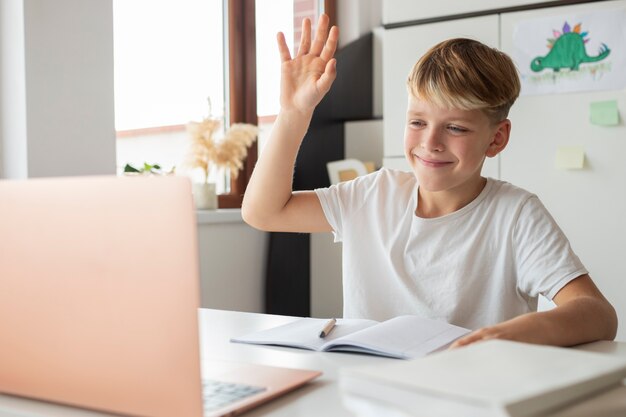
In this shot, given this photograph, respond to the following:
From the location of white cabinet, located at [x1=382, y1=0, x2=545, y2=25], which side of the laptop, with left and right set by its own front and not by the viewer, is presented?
front

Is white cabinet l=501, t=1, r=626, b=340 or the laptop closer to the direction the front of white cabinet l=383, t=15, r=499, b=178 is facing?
the laptop

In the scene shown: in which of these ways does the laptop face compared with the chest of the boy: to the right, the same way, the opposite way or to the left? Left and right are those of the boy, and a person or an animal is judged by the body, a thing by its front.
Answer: the opposite way

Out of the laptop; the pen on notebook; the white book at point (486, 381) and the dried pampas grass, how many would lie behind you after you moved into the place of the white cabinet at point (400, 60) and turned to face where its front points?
0

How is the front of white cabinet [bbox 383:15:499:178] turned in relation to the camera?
facing the viewer and to the left of the viewer

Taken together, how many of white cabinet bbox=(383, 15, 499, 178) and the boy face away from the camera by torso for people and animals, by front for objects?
0

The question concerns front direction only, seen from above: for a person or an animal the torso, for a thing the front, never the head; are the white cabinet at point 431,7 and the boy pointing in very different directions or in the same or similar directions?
same or similar directions

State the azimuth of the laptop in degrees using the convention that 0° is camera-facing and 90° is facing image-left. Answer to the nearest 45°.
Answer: approximately 225°

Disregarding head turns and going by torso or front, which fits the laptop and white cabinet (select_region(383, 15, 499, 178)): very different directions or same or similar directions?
very different directions

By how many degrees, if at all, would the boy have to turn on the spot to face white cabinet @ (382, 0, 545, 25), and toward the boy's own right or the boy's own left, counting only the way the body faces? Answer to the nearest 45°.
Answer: approximately 135° to the boy's own right

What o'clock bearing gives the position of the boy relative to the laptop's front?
The boy is roughly at 12 o'clock from the laptop.

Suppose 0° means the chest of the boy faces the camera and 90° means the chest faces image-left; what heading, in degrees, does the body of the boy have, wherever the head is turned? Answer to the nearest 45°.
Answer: approximately 45°

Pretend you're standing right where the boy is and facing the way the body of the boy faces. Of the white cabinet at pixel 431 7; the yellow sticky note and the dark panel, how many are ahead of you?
0

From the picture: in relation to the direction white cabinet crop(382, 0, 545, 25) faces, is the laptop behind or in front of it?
in front

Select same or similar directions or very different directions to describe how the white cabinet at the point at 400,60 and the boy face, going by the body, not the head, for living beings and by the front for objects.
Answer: same or similar directions

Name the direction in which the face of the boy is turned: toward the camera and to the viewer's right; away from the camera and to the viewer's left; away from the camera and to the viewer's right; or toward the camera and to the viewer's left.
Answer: toward the camera and to the viewer's left
